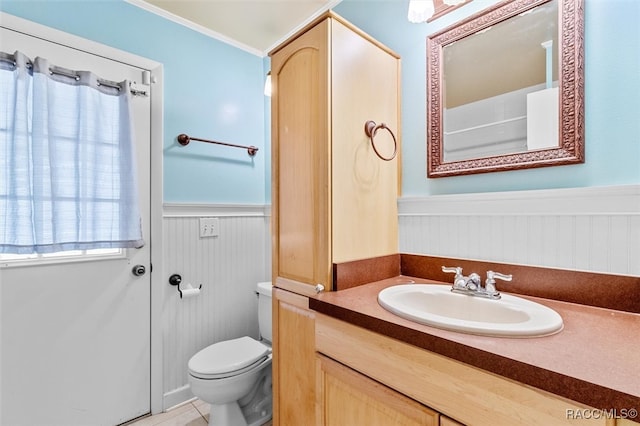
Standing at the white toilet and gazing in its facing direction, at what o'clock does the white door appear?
The white door is roughly at 2 o'clock from the white toilet.

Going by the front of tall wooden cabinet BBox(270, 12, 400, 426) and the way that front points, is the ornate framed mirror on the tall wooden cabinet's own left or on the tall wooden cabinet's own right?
on the tall wooden cabinet's own left

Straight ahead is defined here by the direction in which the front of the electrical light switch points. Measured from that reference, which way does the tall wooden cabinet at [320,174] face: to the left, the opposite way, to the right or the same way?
to the right

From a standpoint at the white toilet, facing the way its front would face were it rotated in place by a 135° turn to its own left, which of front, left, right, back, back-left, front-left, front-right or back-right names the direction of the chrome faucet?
front-right

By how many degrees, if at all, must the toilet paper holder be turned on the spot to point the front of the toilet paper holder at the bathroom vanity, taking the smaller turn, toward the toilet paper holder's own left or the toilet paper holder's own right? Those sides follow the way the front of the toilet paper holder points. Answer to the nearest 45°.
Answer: approximately 45° to the toilet paper holder's own left

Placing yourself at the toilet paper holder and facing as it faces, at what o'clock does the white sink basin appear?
The white sink basin is roughly at 11 o'clock from the toilet paper holder.

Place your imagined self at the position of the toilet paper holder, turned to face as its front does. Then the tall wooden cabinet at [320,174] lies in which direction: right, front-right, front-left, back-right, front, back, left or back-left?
front-left

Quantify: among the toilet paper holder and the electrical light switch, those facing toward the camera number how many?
2

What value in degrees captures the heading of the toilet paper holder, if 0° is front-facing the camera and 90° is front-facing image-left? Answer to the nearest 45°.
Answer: approximately 0°
